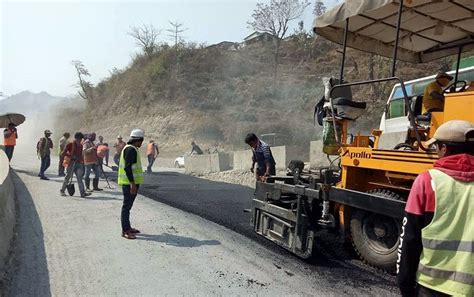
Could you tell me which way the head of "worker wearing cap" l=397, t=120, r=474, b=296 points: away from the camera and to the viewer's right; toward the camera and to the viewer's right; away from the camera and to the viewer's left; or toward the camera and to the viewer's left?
away from the camera and to the viewer's left

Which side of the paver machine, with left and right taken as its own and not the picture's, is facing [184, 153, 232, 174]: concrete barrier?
back

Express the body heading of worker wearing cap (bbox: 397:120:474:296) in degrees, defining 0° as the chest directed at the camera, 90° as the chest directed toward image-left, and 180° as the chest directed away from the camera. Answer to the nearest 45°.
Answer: approximately 135°

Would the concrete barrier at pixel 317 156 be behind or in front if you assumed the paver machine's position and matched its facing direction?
behind
